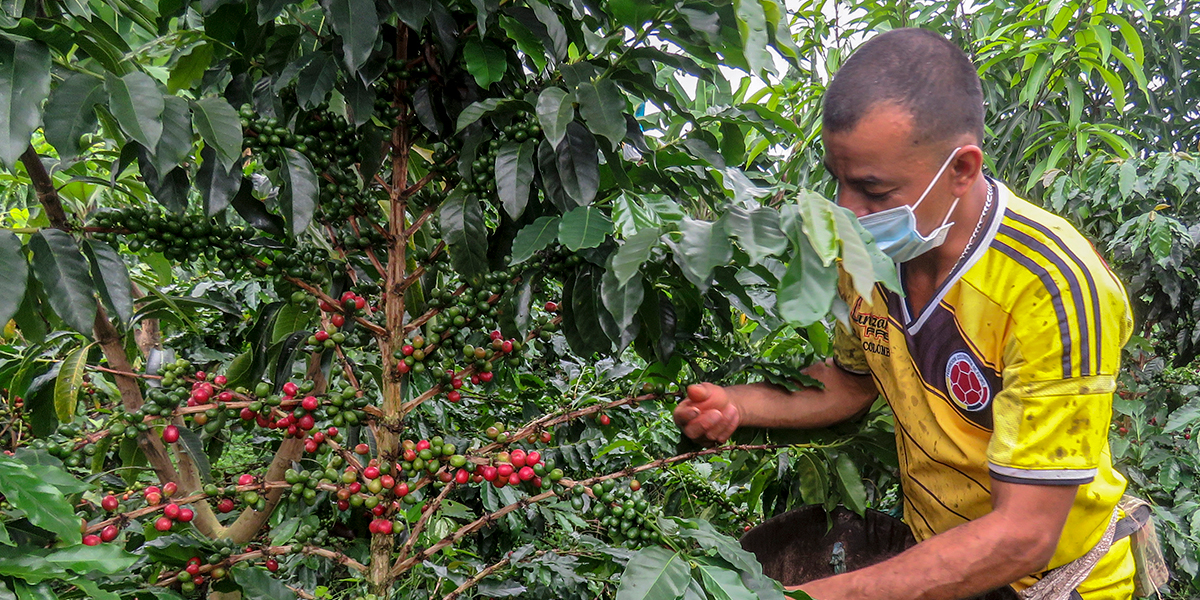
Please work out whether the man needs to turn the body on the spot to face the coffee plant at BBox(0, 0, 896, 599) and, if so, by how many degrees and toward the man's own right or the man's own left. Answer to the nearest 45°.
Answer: approximately 45° to the man's own right
